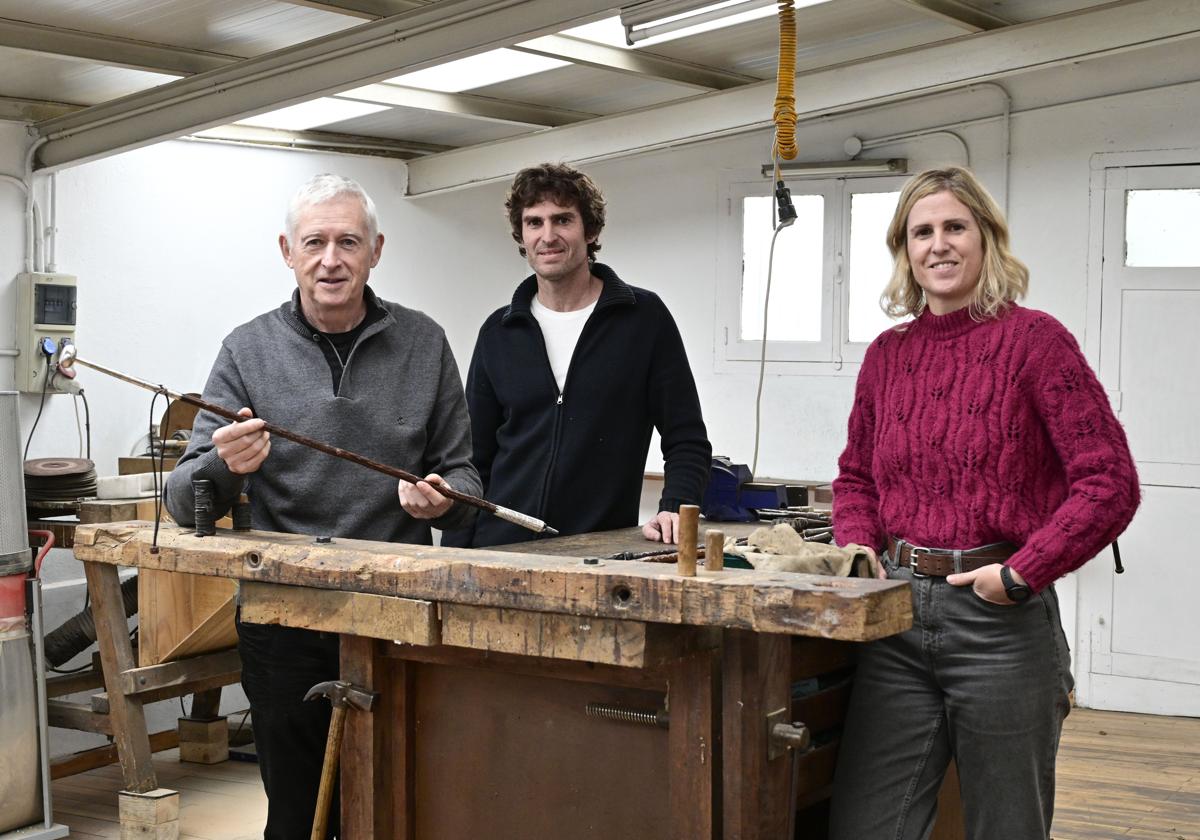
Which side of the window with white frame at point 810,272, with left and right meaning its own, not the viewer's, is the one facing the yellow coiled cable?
front

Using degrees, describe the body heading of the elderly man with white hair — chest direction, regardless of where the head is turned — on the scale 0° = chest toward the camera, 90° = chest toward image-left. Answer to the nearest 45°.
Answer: approximately 0°

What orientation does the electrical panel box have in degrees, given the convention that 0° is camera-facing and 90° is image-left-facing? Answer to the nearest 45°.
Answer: approximately 315°

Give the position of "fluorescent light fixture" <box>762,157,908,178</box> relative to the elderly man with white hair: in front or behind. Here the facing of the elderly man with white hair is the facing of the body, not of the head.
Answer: behind

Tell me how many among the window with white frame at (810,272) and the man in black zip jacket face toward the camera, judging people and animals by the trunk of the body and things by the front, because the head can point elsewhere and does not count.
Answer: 2

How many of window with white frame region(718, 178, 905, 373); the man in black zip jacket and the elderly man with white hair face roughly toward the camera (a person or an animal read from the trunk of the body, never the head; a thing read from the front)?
3

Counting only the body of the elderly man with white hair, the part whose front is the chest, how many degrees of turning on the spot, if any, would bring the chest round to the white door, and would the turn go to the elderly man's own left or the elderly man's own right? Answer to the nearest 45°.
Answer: approximately 135° to the elderly man's own left

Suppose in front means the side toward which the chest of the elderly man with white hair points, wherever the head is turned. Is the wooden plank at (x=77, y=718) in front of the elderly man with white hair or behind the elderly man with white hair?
behind
